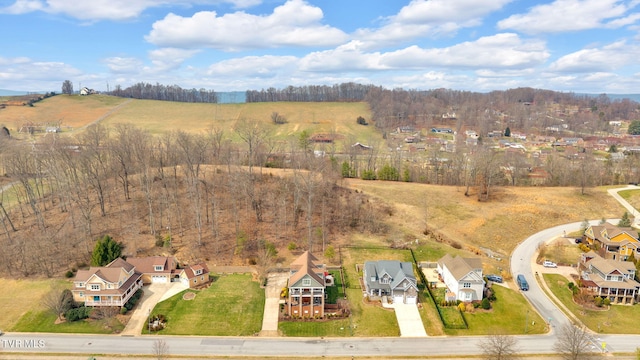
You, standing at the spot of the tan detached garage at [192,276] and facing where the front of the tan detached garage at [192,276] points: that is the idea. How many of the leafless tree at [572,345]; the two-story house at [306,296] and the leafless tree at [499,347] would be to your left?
3

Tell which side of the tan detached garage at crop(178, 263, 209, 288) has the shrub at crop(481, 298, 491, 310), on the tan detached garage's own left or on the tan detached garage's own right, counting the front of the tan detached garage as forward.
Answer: on the tan detached garage's own left

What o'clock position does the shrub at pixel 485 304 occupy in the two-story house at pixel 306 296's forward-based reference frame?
The shrub is roughly at 9 o'clock from the two-story house.

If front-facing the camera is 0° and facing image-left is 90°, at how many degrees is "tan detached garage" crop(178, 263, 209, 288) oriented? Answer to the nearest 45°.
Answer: approximately 45°

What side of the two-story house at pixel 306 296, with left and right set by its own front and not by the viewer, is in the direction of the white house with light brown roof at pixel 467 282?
left

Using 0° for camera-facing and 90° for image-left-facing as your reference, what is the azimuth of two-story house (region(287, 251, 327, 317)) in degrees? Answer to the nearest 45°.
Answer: approximately 0°

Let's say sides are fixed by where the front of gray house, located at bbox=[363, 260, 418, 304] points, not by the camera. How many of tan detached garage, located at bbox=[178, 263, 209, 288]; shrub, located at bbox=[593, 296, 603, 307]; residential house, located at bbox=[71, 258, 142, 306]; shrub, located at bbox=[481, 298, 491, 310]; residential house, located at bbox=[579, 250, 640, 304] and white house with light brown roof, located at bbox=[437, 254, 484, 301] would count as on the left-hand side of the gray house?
4

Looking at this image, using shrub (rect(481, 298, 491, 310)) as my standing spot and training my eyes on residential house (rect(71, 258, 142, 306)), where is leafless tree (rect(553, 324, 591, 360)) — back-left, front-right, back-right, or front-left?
back-left

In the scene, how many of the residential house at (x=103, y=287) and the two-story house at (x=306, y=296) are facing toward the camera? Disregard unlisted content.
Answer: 2

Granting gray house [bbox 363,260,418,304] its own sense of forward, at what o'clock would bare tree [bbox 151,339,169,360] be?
The bare tree is roughly at 2 o'clock from the gray house.
